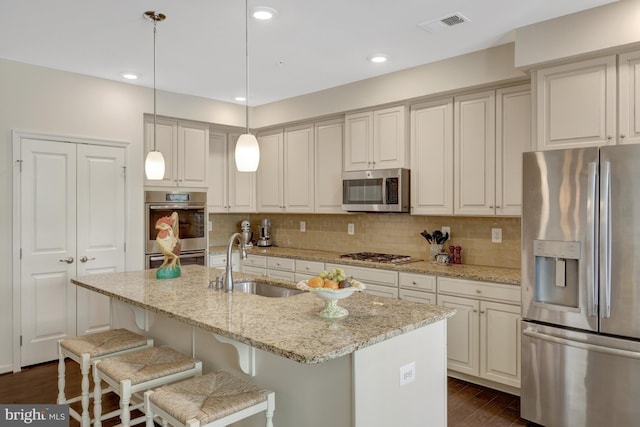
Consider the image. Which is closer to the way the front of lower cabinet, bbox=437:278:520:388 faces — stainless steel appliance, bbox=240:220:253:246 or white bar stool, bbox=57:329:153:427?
the white bar stool

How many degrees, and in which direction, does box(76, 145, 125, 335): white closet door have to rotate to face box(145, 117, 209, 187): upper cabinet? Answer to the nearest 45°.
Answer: approximately 45° to its left

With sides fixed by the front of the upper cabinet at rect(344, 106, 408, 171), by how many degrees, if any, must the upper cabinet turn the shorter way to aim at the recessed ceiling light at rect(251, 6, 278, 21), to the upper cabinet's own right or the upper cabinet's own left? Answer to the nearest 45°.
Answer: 0° — it already faces it

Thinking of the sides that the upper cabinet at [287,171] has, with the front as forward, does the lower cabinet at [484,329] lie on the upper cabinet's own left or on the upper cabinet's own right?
on the upper cabinet's own left

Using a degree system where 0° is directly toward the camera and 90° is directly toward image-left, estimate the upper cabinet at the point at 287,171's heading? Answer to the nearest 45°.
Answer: approximately 45°

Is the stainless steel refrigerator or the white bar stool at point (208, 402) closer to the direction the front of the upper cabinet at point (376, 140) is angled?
the white bar stool

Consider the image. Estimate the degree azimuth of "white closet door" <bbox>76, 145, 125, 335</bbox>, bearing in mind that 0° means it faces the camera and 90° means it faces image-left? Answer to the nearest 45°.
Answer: approximately 315°
